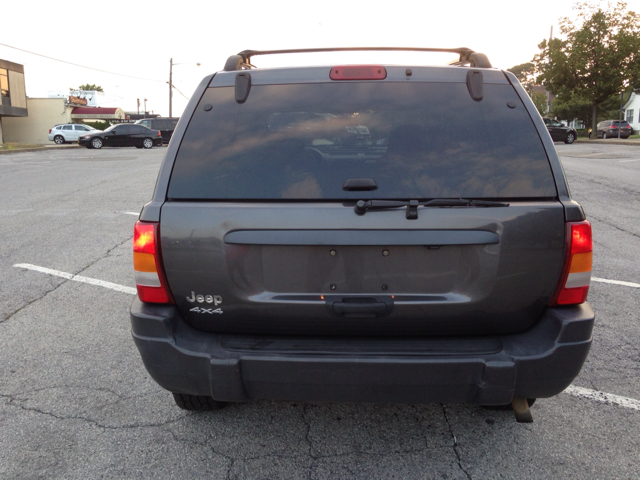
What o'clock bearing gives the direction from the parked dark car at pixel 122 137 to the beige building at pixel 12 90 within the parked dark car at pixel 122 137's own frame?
The beige building is roughly at 2 o'clock from the parked dark car.

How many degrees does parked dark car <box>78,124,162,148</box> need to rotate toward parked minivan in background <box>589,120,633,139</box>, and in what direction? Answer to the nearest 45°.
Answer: approximately 180°

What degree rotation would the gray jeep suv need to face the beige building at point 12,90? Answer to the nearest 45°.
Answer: approximately 45° to its left

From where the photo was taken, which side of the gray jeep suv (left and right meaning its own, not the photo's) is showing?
back

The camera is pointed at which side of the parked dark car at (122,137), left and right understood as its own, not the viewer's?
left

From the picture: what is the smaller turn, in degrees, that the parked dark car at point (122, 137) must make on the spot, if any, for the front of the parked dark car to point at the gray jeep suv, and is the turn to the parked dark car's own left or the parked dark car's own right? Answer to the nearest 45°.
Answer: approximately 90° to the parked dark car's own left

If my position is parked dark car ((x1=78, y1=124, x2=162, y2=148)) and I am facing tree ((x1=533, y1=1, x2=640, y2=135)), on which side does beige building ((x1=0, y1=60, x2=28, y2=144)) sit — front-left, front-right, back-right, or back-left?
back-left

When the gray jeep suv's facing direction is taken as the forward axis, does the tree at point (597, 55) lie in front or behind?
in front

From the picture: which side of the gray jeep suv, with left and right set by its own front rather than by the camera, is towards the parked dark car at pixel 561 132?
front

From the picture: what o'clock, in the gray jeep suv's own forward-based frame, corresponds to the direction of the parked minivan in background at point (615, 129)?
The parked minivan in background is roughly at 1 o'clock from the gray jeep suv.

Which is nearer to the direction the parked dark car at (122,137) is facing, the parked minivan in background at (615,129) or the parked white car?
the parked white car
